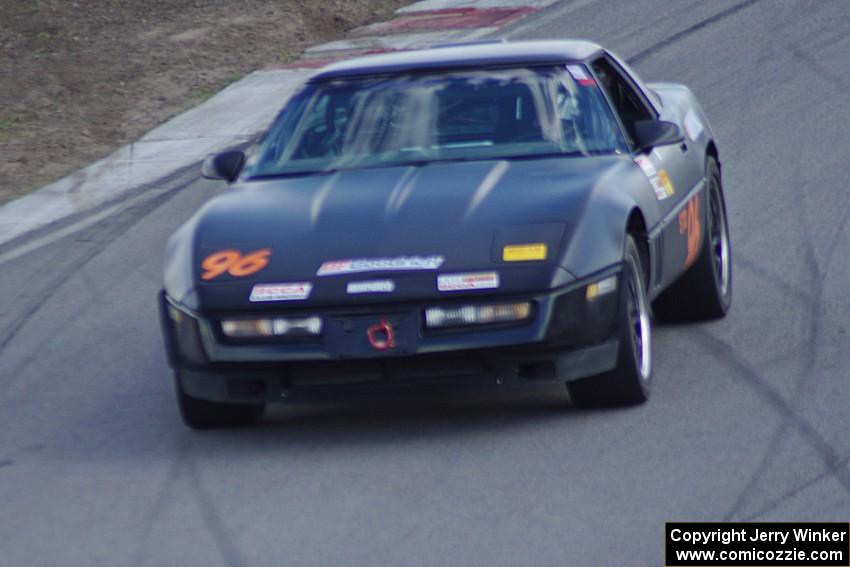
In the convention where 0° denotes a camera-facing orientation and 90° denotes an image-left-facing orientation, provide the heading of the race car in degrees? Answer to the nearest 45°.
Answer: approximately 0°
